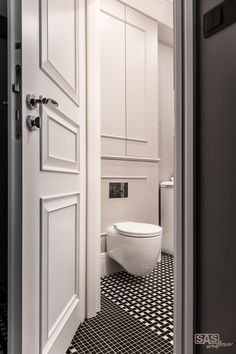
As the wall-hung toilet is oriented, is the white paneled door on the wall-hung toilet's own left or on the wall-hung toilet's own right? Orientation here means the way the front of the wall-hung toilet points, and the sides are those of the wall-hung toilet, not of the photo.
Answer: on the wall-hung toilet's own right

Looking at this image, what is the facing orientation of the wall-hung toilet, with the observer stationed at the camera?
facing the viewer and to the right of the viewer
